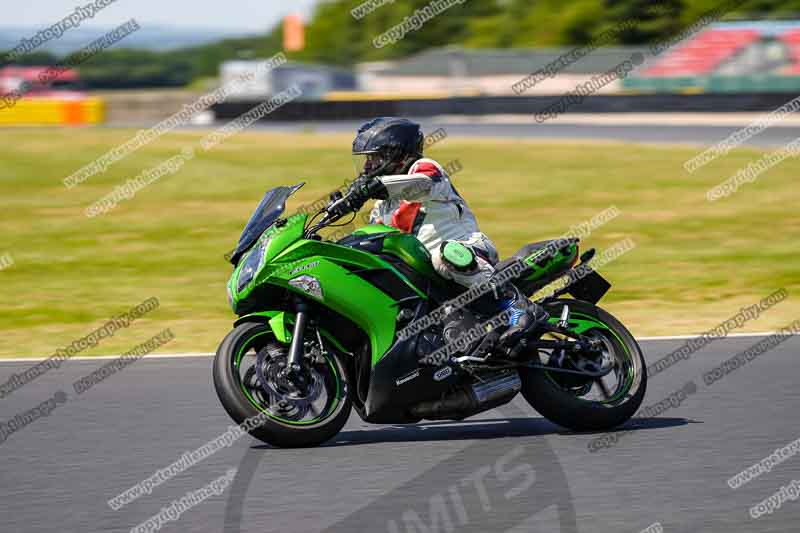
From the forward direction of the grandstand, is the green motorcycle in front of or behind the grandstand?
in front

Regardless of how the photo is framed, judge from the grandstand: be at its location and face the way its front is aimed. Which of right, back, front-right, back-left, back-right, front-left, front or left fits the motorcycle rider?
front

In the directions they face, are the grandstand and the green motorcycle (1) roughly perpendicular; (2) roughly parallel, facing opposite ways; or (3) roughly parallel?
roughly perpendicular

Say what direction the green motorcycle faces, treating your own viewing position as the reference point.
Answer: facing to the left of the viewer

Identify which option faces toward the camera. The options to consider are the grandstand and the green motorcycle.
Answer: the grandstand

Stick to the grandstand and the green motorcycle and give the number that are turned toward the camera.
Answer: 1

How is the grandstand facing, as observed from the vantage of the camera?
facing the viewer

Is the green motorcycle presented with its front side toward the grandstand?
no
